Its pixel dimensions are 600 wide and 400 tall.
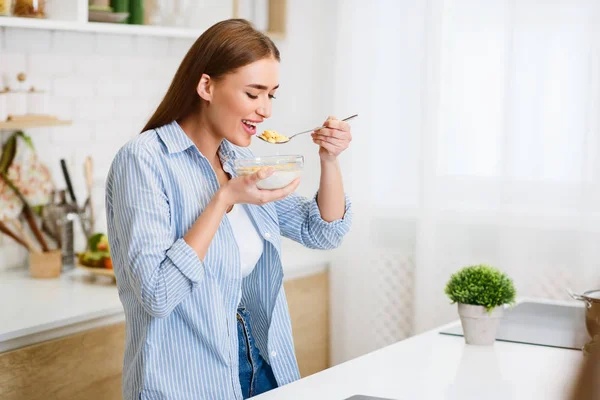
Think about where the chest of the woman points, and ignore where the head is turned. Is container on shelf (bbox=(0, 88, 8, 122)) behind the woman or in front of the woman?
behind

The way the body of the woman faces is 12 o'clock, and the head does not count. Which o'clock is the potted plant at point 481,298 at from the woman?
The potted plant is roughly at 10 o'clock from the woman.

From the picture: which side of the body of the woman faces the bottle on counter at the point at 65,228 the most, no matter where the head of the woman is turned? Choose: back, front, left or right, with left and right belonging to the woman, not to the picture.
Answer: back

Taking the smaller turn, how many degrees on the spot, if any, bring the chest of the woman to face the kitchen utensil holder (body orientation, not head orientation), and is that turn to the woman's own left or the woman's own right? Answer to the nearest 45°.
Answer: approximately 180°

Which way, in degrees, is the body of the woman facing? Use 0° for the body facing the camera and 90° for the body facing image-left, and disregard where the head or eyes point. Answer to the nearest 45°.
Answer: approximately 315°

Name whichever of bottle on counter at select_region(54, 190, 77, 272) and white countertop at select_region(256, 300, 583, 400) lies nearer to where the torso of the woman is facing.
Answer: the white countertop

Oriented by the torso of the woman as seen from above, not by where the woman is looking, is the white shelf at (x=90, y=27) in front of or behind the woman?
behind

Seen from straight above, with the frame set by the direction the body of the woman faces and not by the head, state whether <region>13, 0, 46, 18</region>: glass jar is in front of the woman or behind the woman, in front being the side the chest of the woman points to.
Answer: behind

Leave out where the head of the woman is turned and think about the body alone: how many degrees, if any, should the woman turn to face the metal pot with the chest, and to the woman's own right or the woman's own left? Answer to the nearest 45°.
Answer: approximately 45° to the woman's own left

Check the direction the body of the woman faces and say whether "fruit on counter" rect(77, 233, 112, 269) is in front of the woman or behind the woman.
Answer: behind
